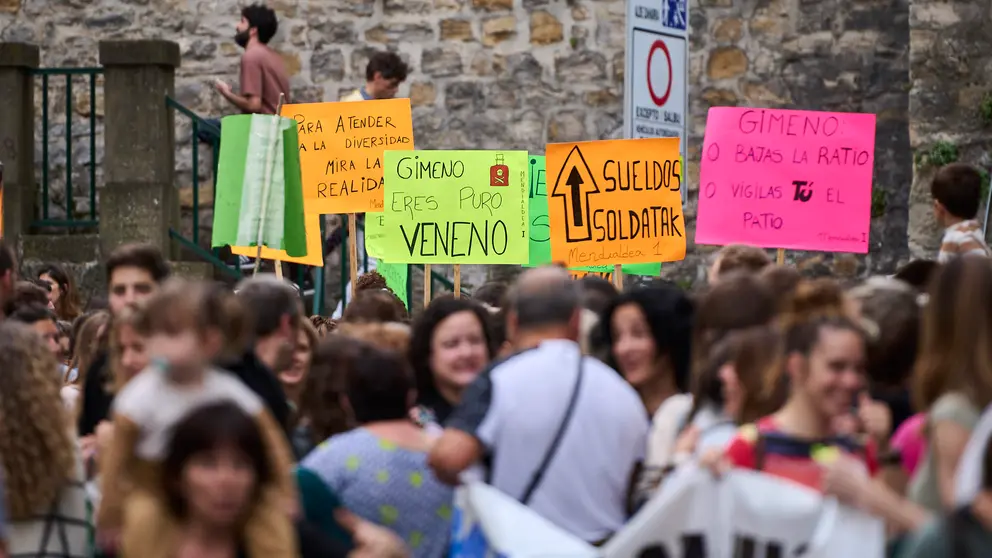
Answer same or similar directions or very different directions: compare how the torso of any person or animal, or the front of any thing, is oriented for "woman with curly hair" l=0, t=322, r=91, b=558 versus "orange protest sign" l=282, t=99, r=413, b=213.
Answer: very different directions

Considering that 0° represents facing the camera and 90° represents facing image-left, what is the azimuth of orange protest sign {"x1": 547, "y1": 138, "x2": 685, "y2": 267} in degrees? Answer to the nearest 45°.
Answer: approximately 0°

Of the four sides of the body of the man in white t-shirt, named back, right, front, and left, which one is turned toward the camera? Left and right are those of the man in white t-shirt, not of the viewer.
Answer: back

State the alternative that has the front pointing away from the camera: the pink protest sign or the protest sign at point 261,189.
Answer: the protest sign

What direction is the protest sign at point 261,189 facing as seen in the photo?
away from the camera

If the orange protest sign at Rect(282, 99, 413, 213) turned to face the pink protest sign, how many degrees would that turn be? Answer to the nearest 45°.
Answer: approximately 45° to its left

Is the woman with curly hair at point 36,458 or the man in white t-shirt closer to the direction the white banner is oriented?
the woman with curly hair

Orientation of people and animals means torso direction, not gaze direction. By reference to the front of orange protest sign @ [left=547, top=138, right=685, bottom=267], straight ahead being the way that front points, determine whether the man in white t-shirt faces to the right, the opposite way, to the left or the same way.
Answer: the opposite way

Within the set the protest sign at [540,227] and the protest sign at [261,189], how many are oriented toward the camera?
1

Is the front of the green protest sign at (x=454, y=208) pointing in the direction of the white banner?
yes

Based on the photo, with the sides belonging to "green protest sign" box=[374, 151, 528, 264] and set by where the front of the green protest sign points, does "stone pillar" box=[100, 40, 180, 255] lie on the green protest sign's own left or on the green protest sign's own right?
on the green protest sign's own right

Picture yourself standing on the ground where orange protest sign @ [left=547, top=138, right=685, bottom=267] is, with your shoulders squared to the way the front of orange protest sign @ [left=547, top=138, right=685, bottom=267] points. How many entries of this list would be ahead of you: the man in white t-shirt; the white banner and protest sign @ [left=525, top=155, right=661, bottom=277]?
2
